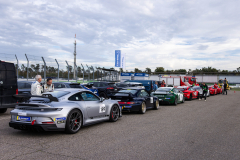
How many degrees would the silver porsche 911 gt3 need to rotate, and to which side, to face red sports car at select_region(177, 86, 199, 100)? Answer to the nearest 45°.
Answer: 0° — it already faces it

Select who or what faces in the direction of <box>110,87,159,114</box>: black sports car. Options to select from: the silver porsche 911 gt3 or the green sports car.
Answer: the silver porsche 911 gt3

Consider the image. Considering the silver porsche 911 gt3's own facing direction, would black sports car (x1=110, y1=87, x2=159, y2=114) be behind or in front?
in front

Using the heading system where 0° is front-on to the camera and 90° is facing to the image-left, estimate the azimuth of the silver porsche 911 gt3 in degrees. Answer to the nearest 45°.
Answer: approximately 225°

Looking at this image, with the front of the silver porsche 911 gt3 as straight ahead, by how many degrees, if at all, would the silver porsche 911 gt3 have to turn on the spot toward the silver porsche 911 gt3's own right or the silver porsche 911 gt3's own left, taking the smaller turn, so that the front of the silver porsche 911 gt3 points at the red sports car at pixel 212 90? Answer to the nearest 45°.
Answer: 0° — it already faces it

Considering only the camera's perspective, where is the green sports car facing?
facing away from the viewer and to the right of the viewer

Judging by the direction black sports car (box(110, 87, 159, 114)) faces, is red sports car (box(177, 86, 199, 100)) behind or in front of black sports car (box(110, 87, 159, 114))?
in front

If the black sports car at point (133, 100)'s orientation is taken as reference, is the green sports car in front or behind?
in front

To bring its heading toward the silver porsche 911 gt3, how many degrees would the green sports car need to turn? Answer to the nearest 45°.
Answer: approximately 135° to its right
